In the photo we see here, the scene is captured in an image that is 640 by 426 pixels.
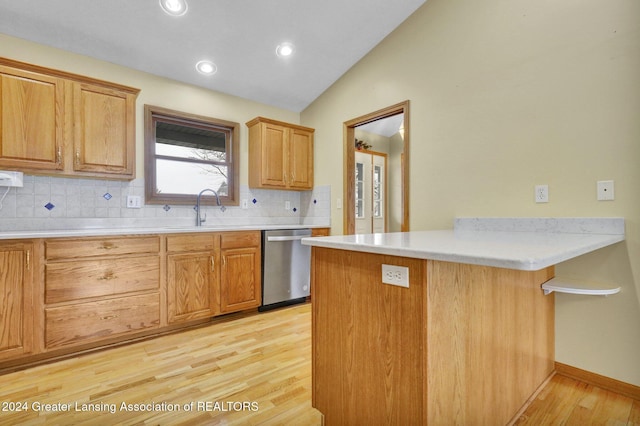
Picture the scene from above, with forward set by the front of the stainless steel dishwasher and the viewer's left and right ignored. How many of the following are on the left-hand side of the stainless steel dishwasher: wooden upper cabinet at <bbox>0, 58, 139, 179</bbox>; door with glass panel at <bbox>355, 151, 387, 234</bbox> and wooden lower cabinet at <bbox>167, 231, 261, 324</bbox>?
1

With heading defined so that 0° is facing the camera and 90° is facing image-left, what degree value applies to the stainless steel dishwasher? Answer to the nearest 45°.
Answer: approximately 315°

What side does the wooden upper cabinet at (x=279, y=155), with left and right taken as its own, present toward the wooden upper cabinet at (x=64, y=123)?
right

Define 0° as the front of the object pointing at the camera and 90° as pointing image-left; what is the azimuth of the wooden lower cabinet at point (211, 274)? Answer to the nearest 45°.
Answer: approximately 315°

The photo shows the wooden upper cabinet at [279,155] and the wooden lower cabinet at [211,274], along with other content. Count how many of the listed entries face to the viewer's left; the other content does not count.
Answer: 0

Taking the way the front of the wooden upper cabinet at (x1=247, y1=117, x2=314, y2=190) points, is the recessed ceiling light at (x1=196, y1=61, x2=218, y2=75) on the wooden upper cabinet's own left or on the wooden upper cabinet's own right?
on the wooden upper cabinet's own right

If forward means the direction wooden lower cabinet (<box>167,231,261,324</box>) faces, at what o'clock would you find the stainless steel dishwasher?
The stainless steel dishwasher is roughly at 10 o'clock from the wooden lower cabinet.

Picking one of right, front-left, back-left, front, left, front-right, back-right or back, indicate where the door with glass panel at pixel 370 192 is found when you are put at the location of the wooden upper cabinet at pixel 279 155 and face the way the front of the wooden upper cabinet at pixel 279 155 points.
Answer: left

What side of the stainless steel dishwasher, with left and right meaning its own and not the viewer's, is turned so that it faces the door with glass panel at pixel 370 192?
left
